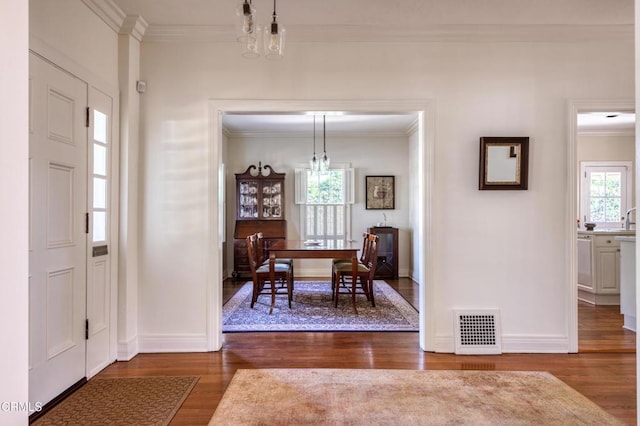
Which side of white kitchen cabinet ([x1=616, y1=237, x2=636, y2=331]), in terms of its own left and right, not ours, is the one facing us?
left

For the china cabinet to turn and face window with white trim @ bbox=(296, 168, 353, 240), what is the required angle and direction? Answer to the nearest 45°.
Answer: approximately 90° to its left

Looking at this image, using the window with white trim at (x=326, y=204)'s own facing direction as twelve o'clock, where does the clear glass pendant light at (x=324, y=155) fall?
The clear glass pendant light is roughly at 12 o'clock from the window with white trim.

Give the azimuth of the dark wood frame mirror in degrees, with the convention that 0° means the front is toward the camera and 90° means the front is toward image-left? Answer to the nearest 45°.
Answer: approximately 0°

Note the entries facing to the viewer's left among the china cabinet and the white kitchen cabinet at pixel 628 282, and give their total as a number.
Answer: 1

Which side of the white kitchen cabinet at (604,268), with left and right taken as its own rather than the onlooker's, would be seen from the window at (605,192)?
back

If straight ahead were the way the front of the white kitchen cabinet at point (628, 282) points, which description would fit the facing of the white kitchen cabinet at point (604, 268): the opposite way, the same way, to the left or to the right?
to the left

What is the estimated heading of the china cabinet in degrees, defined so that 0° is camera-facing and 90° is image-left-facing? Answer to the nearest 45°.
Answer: approximately 0°

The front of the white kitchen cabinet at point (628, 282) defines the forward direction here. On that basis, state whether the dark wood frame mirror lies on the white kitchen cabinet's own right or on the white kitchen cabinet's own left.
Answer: on the white kitchen cabinet's own left

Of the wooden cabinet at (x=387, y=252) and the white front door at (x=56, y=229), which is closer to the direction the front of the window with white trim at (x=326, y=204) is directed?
the white front door
